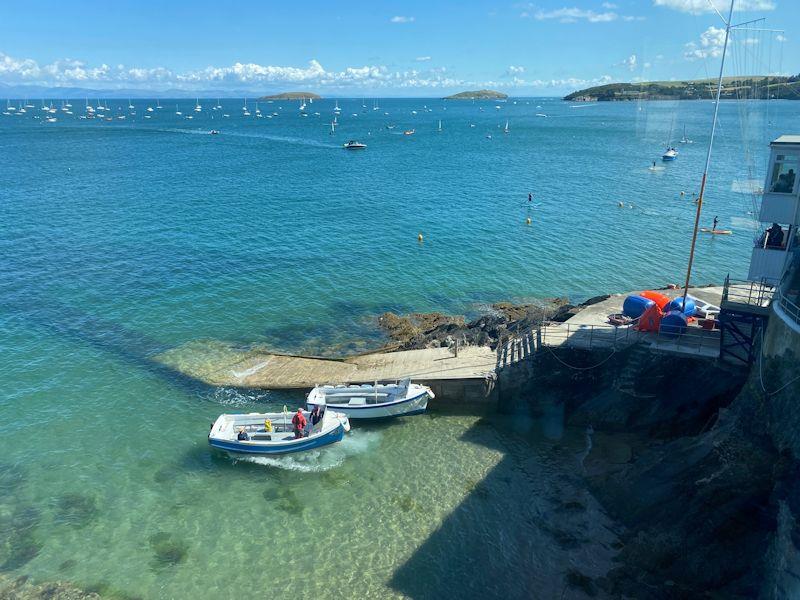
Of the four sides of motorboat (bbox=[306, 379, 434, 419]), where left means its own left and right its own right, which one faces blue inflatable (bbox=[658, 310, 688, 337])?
front

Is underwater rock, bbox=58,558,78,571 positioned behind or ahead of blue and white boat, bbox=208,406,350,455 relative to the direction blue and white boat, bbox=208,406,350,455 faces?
behind

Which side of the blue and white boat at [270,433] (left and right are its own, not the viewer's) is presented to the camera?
right

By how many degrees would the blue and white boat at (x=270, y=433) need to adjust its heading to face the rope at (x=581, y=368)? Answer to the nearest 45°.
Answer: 0° — it already faces it

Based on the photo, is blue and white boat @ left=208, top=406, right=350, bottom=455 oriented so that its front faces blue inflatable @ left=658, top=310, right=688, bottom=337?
yes

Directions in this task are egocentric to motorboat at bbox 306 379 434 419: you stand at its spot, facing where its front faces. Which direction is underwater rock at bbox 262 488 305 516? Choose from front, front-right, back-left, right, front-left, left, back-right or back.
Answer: back-right

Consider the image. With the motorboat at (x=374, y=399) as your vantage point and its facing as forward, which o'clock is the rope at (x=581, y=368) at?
The rope is roughly at 12 o'clock from the motorboat.

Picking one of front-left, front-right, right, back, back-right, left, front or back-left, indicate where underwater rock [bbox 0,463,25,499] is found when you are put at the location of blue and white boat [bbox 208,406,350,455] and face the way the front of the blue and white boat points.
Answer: back

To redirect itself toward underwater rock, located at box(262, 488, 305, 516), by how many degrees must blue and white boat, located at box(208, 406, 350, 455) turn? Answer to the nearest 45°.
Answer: approximately 90° to its right

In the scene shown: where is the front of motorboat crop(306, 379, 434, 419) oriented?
to the viewer's right

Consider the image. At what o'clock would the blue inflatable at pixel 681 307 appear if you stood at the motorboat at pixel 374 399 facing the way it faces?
The blue inflatable is roughly at 12 o'clock from the motorboat.
